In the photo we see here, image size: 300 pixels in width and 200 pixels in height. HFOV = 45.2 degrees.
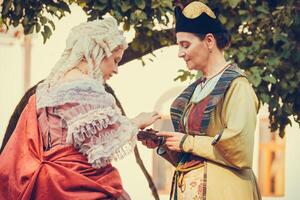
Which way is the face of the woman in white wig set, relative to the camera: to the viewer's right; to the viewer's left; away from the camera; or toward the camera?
to the viewer's right

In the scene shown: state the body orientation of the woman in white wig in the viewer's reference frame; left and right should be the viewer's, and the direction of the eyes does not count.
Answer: facing away from the viewer and to the right of the viewer

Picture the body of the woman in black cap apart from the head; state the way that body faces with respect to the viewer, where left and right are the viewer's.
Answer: facing the viewer and to the left of the viewer

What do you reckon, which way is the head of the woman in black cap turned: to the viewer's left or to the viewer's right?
to the viewer's left
